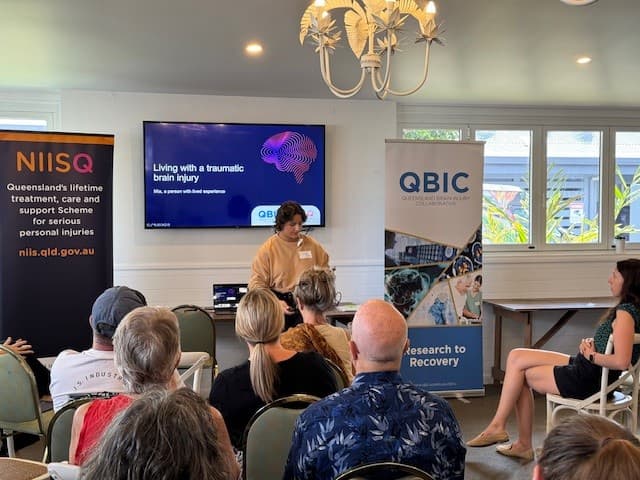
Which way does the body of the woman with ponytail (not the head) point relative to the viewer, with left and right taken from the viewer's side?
facing away from the viewer

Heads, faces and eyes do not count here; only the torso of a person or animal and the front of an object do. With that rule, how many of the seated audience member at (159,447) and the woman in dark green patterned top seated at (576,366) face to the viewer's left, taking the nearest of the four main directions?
1

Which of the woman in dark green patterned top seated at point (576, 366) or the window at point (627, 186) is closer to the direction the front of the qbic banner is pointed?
the woman in dark green patterned top seated

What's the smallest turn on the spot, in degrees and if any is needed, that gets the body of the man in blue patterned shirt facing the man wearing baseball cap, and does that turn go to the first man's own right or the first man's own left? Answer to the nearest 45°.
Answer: approximately 45° to the first man's own left

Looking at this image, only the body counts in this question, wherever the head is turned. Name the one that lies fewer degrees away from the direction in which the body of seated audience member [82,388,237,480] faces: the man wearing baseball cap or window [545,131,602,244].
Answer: the man wearing baseball cap

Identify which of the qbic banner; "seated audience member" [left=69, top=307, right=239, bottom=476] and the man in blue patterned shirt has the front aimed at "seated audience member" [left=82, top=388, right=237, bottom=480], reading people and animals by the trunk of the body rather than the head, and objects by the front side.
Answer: the qbic banner

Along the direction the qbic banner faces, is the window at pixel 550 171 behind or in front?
behind

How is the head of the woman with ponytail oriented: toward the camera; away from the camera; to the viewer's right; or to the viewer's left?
away from the camera

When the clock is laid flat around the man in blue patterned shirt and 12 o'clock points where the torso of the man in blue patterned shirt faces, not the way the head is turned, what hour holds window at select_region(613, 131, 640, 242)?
The window is roughly at 1 o'clock from the man in blue patterned shirt.

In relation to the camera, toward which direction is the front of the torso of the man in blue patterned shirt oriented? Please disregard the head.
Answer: away from the camera

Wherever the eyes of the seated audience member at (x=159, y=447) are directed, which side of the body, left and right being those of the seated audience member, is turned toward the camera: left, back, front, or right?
back

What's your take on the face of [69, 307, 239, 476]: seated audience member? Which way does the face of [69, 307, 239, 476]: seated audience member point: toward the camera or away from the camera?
away from the camera

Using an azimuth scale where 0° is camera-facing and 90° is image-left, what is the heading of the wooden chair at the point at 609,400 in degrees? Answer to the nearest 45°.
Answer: approximately 90°

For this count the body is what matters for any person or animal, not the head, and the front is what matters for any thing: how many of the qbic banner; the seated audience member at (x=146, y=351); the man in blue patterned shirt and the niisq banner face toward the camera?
2

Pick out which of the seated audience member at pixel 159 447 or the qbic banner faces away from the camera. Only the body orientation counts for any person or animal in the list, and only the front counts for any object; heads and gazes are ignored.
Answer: the seated audience member

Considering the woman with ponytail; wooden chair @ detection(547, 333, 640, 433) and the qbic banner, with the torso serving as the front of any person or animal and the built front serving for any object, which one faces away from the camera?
the woman with ponytail
